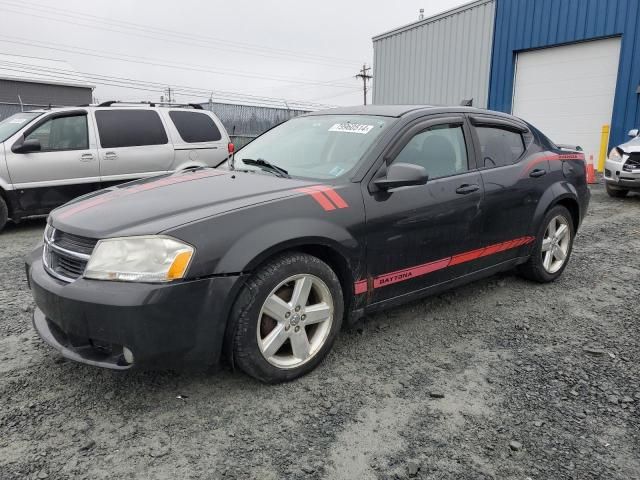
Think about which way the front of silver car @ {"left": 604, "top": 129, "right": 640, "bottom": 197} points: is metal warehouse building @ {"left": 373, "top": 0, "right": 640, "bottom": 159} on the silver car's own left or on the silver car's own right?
on the silver car's own right

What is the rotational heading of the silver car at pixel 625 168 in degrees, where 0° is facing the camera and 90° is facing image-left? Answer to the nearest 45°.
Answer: approximately 45°

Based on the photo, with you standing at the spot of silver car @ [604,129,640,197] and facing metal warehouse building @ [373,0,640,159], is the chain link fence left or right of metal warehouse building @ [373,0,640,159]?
left

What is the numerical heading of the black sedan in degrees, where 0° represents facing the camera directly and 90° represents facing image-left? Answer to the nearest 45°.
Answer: approximately 45°

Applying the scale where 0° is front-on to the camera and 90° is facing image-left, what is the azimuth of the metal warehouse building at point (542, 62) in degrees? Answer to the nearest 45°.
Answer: approximately 45°

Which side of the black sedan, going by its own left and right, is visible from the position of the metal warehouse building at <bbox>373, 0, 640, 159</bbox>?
back

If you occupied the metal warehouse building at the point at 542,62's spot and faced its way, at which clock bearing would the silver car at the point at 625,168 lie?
The silver car is roughly at 10 o'clock from the metal warehouse building.

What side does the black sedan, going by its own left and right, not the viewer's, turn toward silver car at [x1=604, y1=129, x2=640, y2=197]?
back
